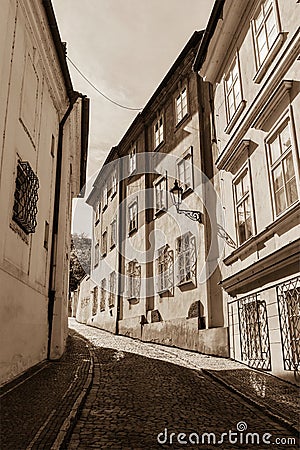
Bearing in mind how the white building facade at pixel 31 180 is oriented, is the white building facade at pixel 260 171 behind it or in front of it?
in front

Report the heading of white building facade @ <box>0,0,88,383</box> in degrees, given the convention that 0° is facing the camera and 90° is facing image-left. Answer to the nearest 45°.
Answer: approximately 270°
